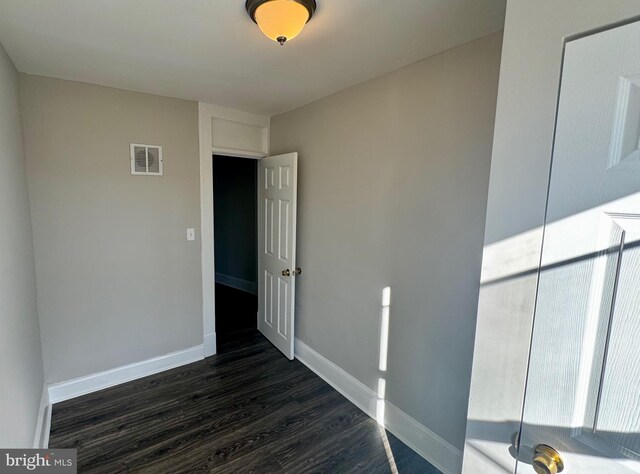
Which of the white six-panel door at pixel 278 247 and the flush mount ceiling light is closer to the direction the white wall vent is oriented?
the flush mount ceiling light

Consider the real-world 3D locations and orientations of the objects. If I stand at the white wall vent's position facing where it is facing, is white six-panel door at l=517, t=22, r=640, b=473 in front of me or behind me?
in front

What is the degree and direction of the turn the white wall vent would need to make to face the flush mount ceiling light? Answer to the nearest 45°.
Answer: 0° — it already faces it

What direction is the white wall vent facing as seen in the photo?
toward the camera

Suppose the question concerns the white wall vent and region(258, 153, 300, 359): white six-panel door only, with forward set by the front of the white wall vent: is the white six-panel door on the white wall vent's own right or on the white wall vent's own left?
on the white wall vent's own left

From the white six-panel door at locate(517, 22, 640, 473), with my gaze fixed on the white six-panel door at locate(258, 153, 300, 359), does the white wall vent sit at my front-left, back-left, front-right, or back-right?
front-left
